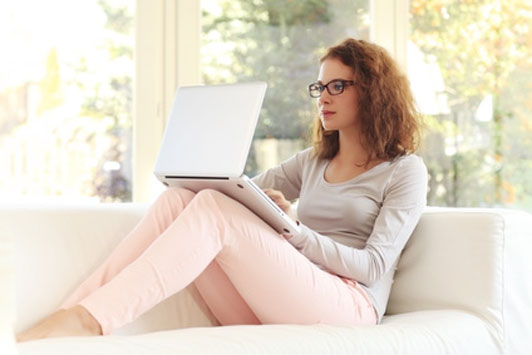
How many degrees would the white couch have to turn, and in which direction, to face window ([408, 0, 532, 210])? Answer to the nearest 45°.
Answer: approximately 180°

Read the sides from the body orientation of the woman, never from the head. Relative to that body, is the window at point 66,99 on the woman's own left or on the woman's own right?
on the woman's own right

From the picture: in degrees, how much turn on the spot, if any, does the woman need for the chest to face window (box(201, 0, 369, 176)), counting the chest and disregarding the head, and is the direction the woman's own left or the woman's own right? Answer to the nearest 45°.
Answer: approximately 135° to the woman's own right

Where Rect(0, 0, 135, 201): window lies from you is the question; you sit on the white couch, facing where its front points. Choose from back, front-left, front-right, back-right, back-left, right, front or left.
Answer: back-right
